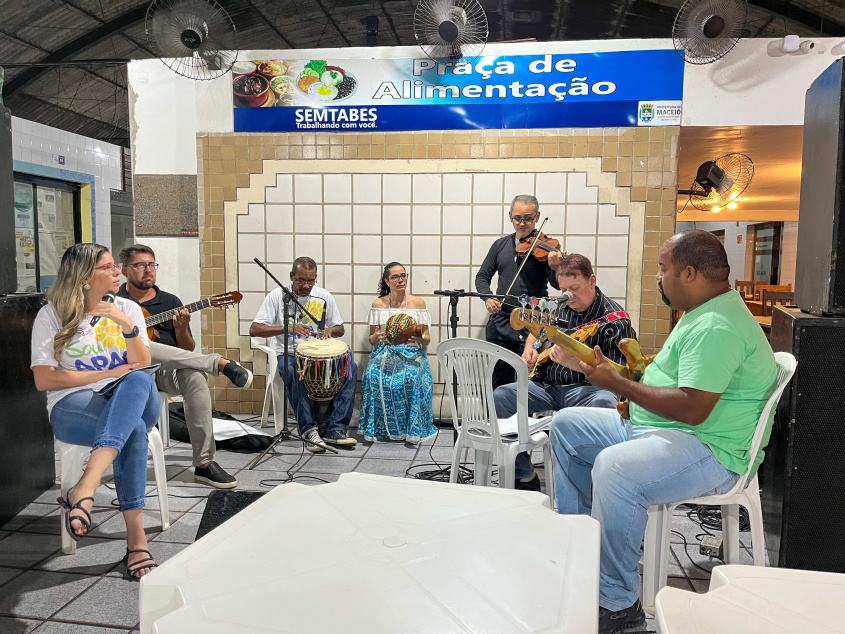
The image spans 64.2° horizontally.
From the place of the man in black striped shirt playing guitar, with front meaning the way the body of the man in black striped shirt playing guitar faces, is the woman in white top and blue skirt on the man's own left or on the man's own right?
on the man's own right

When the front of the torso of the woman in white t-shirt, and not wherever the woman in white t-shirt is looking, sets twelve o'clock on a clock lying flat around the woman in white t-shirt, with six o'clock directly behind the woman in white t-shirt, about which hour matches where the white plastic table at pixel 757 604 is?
The white plastic table is roughly at 1 o'clock from the woman in white t-shirt.

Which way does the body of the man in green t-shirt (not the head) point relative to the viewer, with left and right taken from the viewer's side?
facing to the left of the viewer

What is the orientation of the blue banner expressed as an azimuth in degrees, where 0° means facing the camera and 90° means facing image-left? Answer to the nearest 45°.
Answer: approximately 0°

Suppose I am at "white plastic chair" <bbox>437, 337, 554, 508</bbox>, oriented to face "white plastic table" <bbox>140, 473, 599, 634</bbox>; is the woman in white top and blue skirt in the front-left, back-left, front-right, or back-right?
back-right

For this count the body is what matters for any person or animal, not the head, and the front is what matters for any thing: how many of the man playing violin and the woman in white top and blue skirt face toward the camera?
2

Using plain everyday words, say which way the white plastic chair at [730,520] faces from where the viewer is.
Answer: facing to the left of the viewer

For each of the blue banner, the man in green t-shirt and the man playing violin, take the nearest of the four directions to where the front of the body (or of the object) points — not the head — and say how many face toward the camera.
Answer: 2

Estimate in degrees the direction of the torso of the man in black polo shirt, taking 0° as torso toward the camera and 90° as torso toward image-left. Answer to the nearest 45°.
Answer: approximately 315°

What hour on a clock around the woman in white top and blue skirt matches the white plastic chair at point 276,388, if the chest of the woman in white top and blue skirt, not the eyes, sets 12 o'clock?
The white plastic chair is roughly at 3 o'clock from the woman in white top and blue skirt.

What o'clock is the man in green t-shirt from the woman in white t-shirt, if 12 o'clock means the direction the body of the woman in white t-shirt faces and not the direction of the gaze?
The man in green t-shirt is roughly at 12 o'clock from the woman in white t-shirt.

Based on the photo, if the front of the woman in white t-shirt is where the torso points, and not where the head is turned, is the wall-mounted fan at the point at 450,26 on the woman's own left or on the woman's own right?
on the woman's own left
